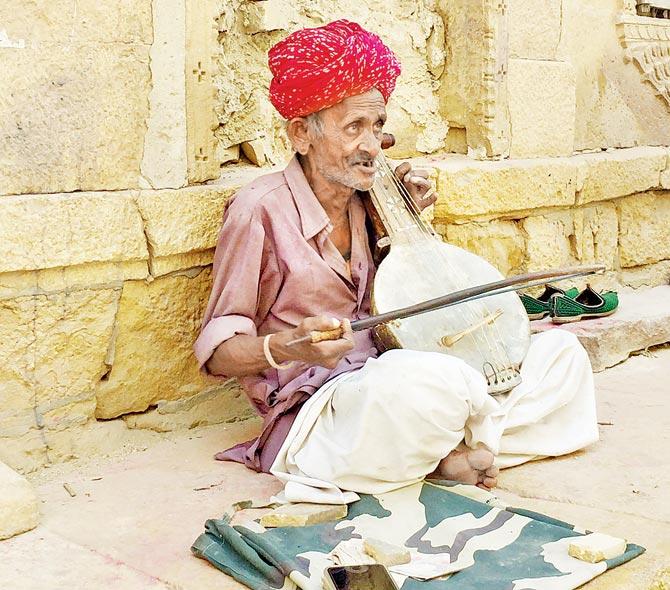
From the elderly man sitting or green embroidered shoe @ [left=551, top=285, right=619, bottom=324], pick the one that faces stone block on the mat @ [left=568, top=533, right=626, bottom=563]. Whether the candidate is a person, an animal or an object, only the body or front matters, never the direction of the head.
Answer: the elderly man sitting

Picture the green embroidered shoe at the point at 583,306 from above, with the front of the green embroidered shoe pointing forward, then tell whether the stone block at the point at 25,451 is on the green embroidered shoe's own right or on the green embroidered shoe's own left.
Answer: on the green embroidered shoe's own right

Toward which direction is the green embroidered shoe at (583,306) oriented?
to the viewer's right

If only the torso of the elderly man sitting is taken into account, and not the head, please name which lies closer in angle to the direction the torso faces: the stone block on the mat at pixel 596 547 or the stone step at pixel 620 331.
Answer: the stone block on the mat

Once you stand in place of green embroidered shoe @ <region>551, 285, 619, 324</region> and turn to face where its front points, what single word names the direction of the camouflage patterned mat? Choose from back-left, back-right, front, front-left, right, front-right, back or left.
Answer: right

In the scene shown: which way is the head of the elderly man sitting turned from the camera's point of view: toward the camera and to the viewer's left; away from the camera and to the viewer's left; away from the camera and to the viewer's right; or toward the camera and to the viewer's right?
toward the camera and to the viewer's right

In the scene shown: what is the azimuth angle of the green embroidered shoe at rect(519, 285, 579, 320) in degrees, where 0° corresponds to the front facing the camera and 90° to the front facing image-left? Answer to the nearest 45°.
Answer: approximately 270°

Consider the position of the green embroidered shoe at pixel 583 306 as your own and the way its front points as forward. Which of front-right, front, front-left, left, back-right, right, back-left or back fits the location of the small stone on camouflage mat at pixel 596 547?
right

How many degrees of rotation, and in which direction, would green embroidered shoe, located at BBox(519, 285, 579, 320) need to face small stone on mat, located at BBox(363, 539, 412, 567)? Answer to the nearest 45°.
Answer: approximately 90° to its right

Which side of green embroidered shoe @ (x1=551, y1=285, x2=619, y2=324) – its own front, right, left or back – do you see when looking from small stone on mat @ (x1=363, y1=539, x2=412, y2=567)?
right

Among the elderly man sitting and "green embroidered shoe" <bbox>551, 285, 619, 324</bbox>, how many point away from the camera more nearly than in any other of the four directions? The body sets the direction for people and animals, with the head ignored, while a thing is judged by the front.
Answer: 0

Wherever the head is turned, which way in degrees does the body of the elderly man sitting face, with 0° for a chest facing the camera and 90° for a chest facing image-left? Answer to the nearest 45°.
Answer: approximately 315°
